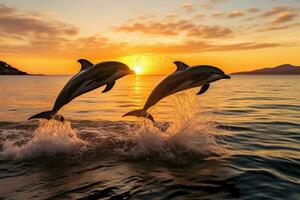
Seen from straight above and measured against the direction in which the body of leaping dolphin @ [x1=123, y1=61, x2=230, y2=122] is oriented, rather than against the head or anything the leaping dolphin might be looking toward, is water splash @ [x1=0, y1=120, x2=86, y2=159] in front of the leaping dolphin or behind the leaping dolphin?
behind

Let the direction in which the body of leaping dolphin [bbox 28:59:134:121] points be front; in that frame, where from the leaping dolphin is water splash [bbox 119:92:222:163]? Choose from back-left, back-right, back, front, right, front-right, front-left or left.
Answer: front-left

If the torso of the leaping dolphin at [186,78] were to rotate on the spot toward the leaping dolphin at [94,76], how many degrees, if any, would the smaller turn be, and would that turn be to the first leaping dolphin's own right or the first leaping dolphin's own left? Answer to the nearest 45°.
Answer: approximately 135° to the first leaping dolphin's own right

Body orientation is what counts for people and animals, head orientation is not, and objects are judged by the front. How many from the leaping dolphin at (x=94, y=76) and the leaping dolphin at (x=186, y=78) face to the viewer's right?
2

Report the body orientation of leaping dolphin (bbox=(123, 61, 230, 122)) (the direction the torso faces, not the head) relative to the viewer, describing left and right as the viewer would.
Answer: facing to the right of the viewer

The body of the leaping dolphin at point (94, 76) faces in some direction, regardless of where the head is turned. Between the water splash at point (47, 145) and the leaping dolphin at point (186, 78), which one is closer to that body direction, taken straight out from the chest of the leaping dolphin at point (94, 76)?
the leaping dolphin

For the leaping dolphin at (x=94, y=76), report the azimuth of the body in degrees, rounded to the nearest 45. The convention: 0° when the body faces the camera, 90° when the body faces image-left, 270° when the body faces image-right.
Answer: approximately 270°

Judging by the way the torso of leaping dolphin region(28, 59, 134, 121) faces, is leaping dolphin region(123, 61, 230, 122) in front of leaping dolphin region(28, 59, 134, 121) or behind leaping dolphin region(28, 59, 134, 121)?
in front

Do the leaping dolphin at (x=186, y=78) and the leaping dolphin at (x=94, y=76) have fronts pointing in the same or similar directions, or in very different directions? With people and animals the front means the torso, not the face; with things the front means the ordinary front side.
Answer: same or similar directions
